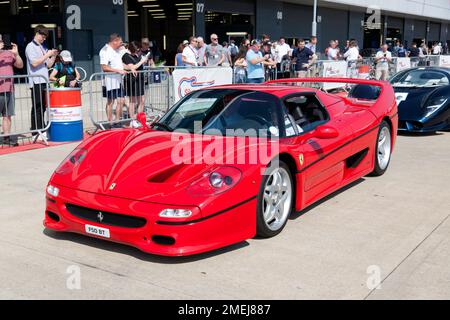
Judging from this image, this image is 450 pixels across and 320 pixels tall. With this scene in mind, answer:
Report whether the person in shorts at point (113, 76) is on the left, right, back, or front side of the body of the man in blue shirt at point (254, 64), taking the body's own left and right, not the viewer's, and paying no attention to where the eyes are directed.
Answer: right

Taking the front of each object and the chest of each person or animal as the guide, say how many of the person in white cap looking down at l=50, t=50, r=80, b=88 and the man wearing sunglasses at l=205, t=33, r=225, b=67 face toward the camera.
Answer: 2

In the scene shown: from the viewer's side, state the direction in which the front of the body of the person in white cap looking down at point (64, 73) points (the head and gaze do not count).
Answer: toward the camera

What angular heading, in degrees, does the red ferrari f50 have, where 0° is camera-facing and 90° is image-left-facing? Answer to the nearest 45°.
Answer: approximately 45°

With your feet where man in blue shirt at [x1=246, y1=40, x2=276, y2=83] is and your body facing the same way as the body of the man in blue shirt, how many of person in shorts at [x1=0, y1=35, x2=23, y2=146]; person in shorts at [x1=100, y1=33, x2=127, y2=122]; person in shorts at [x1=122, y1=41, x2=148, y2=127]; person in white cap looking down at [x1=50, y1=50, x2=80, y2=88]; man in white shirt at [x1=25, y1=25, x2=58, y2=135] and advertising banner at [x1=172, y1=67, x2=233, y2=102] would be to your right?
6

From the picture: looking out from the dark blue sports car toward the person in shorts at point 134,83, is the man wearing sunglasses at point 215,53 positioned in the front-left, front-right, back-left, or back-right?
front-right

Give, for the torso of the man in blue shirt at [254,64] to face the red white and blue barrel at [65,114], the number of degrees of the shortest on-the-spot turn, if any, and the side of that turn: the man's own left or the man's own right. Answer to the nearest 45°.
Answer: approximately 90° to the man's own right

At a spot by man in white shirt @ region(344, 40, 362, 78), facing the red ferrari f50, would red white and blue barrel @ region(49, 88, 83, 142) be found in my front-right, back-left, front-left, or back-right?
front-right

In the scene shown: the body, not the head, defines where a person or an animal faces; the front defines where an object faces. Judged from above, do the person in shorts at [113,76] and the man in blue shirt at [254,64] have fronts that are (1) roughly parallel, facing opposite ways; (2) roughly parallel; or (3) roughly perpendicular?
roughly parallel

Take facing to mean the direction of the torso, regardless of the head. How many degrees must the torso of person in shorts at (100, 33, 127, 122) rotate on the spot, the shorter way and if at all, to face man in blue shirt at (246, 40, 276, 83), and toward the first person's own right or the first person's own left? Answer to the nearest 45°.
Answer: approximately 90° to the first person's own left

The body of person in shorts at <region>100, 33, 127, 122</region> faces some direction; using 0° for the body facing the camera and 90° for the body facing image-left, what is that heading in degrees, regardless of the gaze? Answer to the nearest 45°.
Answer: approximately 315°

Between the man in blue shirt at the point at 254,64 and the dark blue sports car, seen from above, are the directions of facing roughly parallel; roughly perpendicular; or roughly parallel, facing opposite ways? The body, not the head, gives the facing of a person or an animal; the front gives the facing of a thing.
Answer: roughly perpendicular

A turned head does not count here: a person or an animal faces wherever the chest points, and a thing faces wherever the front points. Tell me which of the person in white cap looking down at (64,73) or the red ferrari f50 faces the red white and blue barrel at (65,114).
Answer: the person in white cap looking down

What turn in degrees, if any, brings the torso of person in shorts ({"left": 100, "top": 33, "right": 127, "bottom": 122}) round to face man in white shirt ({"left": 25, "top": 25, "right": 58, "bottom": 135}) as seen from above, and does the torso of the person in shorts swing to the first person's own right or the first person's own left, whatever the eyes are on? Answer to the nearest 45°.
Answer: approximately 90° to the first person's own right

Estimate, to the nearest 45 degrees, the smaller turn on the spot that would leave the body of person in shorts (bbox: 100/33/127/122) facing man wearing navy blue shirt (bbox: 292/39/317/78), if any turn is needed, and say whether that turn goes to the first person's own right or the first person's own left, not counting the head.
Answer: approximately 90° to the first person's own left
